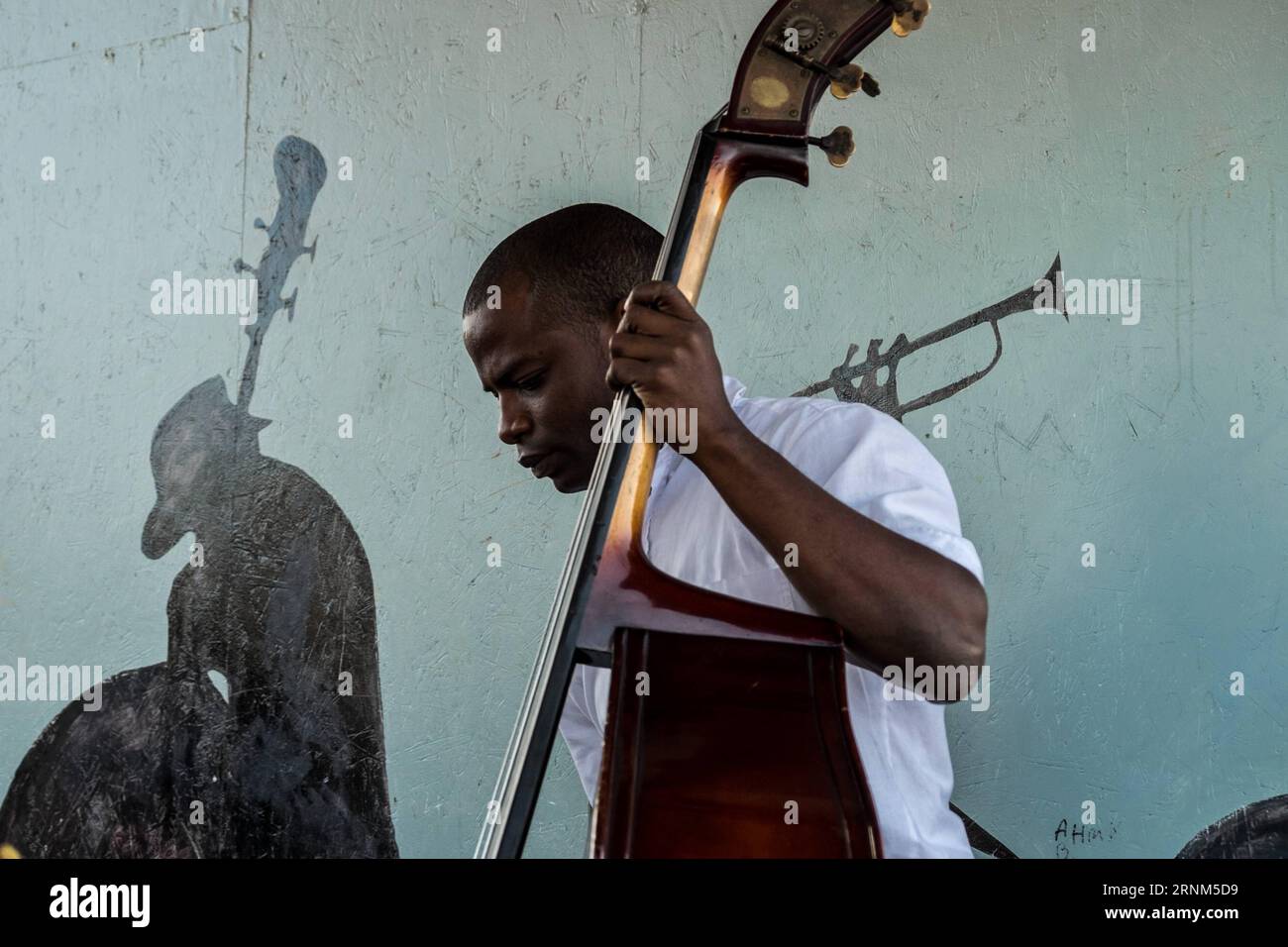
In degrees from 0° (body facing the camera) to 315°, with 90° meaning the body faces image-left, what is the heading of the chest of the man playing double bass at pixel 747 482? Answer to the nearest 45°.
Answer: approximately 45°
